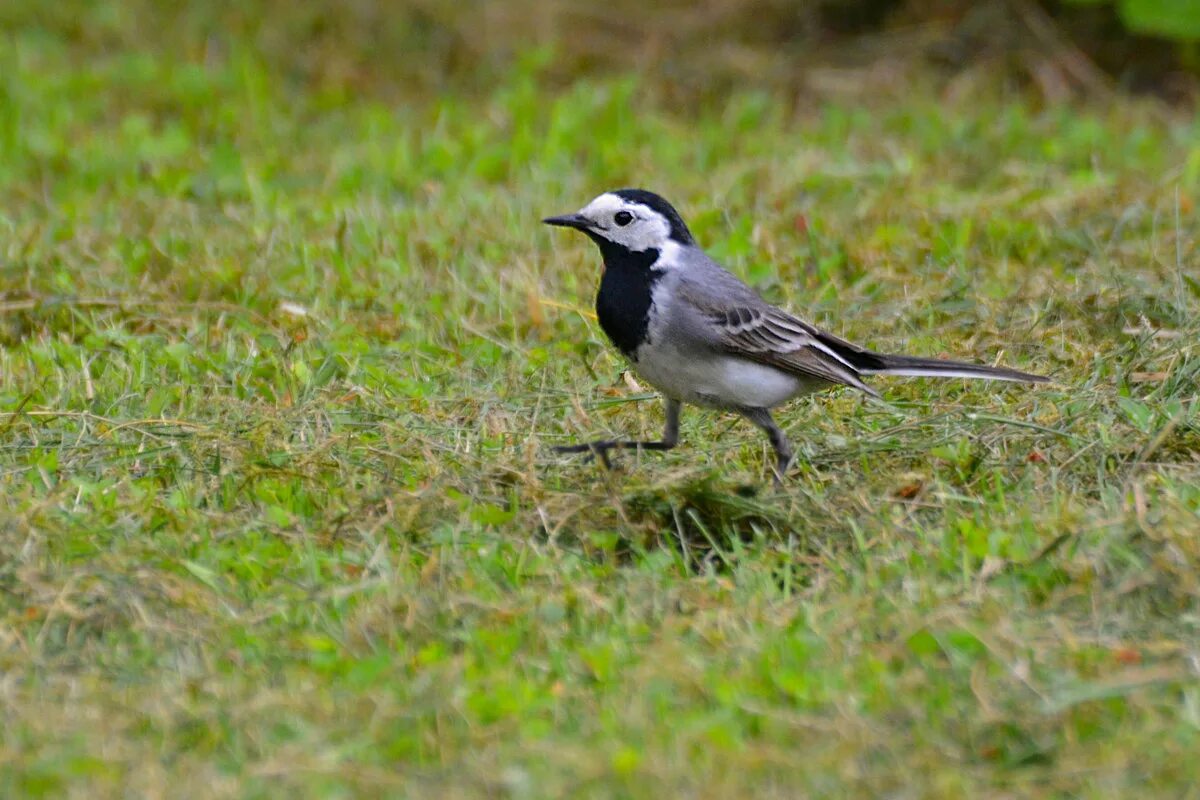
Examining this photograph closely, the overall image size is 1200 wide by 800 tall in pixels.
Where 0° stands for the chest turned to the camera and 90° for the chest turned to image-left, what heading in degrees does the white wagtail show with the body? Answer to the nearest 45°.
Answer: approximately 90°
